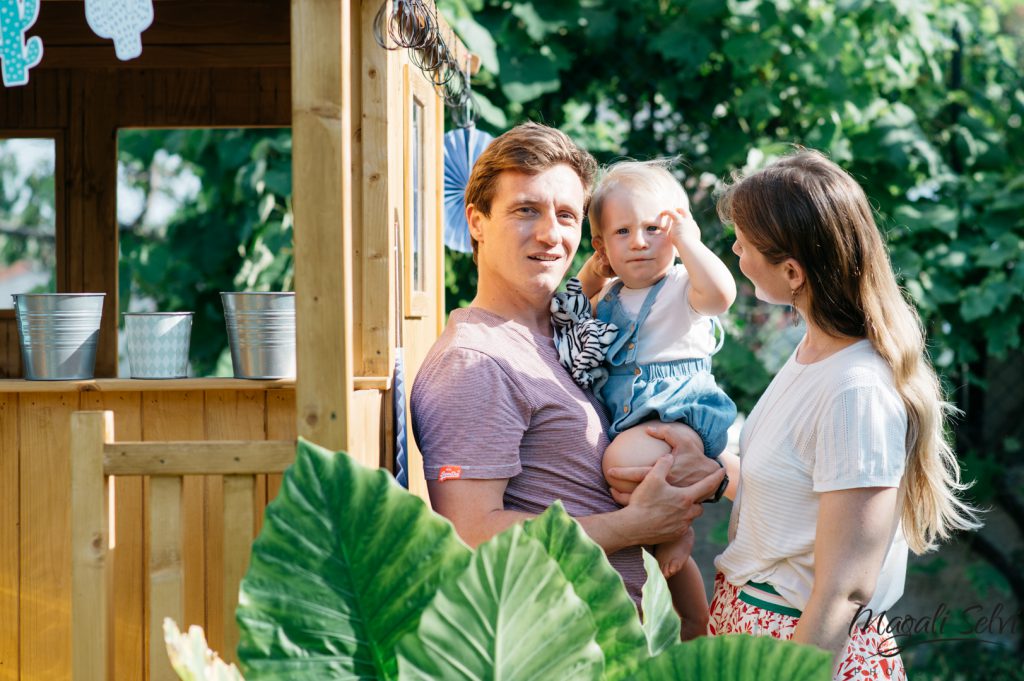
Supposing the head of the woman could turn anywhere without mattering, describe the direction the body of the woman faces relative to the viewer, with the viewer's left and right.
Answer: facing to the left of the viewer

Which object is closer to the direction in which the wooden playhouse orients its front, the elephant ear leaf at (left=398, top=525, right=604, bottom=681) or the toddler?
the elephant ear leaf

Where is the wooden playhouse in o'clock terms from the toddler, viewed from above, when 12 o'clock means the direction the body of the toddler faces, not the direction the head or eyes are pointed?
The wooden playhouse is roughly at 2 o'clock from the toddler.

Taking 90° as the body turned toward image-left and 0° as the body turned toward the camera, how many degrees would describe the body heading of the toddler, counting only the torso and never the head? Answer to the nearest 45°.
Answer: approximately 45°

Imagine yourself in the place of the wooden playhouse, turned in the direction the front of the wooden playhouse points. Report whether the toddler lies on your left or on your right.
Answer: on your left

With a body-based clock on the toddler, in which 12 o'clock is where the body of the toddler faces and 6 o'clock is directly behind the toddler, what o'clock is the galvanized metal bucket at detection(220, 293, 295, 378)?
The galvanized metal bucket is roughly at 2 o'clock from the toddler.

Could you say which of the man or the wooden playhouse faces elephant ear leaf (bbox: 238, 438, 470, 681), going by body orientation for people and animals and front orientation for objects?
the wooden playhouse

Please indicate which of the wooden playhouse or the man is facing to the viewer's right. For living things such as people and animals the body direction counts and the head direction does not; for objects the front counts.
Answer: the man
